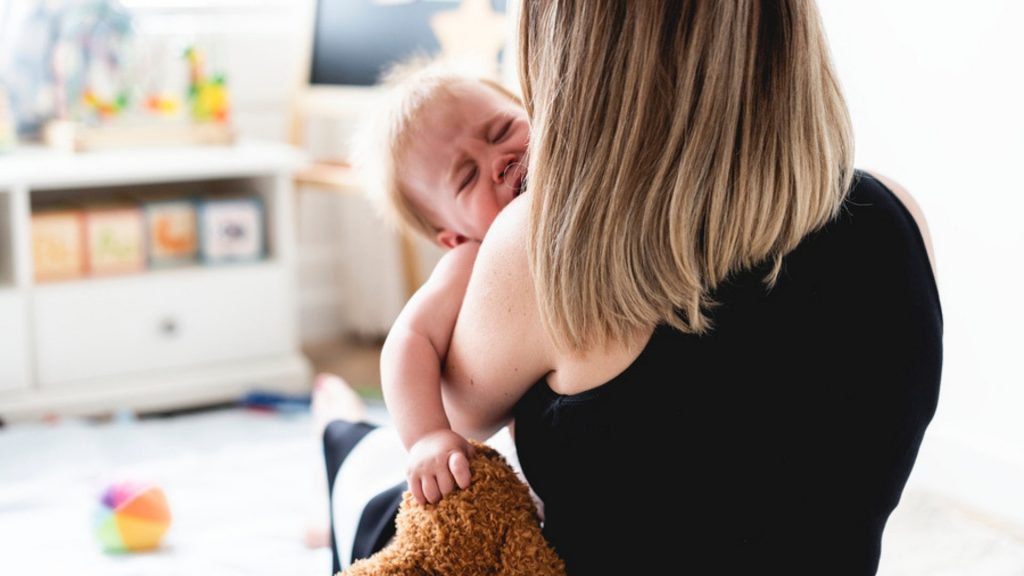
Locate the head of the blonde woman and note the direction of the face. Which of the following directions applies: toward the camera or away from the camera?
away from the camera

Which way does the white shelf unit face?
toward the camera

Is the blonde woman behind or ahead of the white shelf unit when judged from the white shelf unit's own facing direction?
ahead

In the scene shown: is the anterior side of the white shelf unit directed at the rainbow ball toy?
yes
